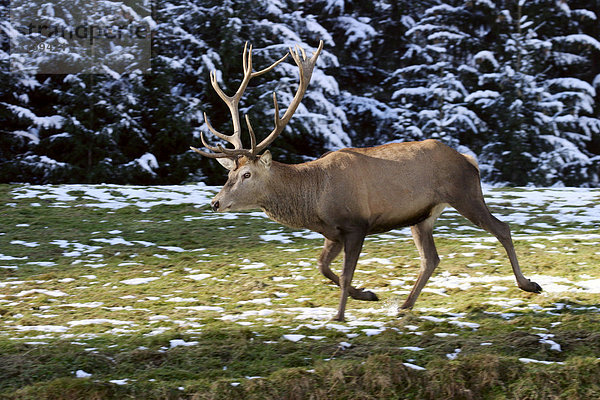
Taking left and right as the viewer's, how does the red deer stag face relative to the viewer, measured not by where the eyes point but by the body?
facing to the left of the viewer
